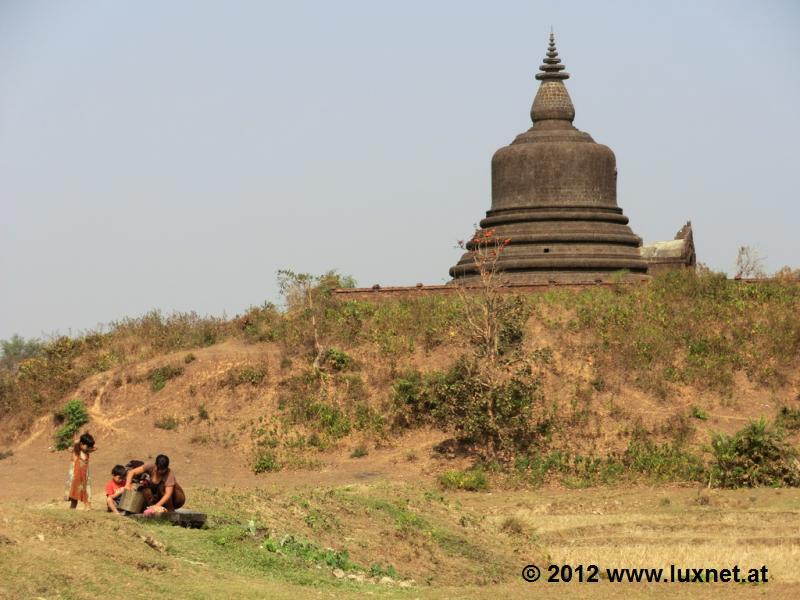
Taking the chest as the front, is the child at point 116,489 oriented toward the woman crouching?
yes

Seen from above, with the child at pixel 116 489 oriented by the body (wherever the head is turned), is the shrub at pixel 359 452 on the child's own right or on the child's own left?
on the child's own left

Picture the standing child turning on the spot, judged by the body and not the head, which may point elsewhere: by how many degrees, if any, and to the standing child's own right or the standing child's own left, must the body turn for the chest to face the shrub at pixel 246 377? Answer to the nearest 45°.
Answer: approximately 135° to the standing child's own left

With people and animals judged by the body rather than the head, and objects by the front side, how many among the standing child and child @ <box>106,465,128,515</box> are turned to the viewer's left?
0

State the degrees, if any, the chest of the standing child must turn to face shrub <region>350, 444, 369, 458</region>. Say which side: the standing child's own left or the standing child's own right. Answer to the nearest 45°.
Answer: approximately 90° to the standing child's own left
